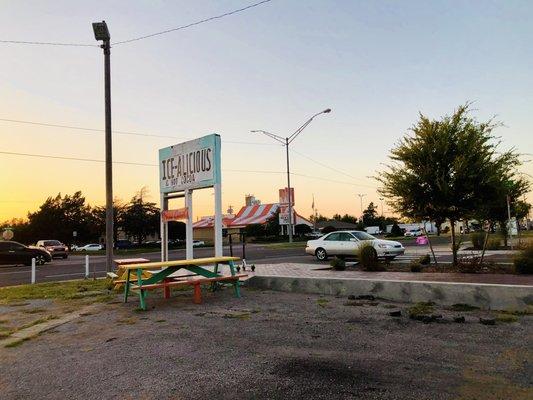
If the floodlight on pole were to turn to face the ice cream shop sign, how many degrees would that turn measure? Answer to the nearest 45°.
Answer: approximately 90° to its left

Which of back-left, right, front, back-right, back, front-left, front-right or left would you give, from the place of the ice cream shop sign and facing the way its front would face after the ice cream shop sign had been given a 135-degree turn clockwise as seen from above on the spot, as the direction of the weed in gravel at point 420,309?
back-right

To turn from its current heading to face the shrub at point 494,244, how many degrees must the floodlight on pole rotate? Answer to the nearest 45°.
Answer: approximately 135° to its left

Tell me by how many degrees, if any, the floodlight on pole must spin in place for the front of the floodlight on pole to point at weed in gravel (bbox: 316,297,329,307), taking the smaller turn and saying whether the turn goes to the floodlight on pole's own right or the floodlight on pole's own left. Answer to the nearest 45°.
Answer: approximately 90° to the floodlight on pole's own left

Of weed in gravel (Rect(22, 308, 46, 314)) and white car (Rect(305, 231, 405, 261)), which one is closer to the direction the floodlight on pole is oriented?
the weed in gravel

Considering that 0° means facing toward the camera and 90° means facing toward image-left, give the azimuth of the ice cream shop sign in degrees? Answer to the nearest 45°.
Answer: approximately 45°
